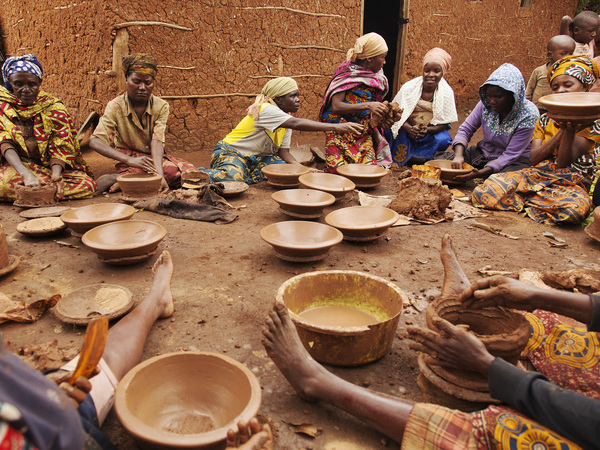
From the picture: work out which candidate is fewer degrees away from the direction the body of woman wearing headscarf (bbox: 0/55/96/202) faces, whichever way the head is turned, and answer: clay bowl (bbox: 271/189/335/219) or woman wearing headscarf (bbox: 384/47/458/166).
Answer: the clay bowl

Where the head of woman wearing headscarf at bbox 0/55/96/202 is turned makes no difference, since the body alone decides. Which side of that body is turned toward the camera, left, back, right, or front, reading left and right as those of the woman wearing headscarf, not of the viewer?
front

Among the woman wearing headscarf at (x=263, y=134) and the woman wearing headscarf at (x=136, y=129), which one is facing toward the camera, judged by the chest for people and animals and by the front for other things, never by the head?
the woman wearing headscarf at (x=136, y=129)

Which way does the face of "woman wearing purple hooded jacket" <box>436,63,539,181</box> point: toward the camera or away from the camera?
toward the camera

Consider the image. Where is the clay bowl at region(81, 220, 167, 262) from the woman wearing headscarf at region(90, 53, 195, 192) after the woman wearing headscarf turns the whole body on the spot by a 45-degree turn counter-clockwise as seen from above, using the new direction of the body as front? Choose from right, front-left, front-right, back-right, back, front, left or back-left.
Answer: front-right

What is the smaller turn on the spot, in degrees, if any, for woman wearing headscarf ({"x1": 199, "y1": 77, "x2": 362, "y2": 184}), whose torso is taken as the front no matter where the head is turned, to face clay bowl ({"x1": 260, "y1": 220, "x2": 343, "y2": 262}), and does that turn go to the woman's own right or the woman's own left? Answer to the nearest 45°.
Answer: approximately 90° to the woman's own right

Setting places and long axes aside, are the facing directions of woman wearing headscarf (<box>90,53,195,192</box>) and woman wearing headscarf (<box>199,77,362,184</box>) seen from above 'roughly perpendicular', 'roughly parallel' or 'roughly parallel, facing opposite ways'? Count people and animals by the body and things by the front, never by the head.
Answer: roughly perpendicular

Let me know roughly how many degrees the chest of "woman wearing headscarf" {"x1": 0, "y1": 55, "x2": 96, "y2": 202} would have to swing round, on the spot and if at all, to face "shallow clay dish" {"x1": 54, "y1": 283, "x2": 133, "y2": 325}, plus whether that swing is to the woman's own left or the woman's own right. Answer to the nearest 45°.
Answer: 0° — they already face it

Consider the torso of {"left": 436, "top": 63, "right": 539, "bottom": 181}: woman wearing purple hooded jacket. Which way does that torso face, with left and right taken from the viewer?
facing the viewer and to the left of the viewer

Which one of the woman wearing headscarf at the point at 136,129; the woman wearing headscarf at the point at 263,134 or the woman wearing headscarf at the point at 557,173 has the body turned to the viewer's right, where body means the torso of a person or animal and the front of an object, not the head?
the woman wearing headscarf at the point at 263,134

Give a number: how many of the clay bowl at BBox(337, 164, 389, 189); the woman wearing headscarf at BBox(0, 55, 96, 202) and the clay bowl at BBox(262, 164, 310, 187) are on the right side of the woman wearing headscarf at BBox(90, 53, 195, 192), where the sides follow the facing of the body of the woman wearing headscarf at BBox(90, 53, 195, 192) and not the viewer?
1

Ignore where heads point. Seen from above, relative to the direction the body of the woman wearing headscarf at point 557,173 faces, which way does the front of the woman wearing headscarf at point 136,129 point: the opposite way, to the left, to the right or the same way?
to the left

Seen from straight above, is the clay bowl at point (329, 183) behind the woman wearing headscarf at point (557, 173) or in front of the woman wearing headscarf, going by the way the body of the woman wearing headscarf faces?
in front

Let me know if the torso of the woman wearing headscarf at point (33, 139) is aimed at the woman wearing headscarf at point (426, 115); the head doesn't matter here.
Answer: no

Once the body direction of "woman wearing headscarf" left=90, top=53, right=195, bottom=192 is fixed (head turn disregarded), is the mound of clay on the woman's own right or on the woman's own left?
on the woman's own left

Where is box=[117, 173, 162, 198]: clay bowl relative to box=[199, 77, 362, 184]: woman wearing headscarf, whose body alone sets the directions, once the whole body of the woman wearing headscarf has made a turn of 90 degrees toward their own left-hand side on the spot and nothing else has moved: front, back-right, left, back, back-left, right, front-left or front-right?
back-left

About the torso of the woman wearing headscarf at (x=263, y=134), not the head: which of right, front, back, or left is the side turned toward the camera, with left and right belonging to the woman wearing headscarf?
right

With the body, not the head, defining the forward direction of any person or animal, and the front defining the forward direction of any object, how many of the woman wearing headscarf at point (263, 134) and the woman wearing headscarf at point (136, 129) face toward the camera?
1

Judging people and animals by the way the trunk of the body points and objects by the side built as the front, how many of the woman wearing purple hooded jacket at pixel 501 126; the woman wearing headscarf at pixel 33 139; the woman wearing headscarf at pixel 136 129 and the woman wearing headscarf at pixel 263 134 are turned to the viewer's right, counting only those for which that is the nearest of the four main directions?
1

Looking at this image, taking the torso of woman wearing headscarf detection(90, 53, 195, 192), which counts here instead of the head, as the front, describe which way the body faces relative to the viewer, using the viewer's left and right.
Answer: facing the viewer

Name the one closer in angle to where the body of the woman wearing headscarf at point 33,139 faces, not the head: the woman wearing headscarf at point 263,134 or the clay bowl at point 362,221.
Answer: the clay bowl

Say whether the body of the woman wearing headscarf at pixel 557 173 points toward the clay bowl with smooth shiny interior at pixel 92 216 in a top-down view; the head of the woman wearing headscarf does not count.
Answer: yes
